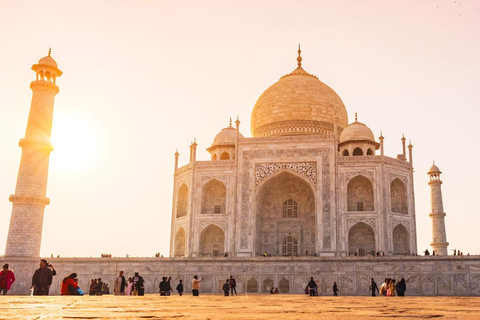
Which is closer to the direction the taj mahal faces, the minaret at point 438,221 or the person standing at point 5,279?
the person standing

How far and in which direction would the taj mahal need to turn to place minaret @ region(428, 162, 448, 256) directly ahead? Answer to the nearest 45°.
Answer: approximately 135° to its left

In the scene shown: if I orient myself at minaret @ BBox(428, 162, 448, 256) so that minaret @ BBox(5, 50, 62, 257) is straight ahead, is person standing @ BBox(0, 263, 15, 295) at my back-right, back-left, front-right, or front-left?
front-left

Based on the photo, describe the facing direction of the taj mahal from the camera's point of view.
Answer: facing the viewer

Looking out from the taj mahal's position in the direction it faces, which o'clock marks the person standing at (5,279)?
The person standing is roughly at 1 o'clock from the taj mahal.

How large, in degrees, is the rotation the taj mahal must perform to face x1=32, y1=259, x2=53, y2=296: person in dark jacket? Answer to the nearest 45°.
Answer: approximately 45° to its right

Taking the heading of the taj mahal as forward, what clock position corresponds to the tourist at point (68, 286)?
The tourist is roughly at 1 o'clock from the taj mahal.
